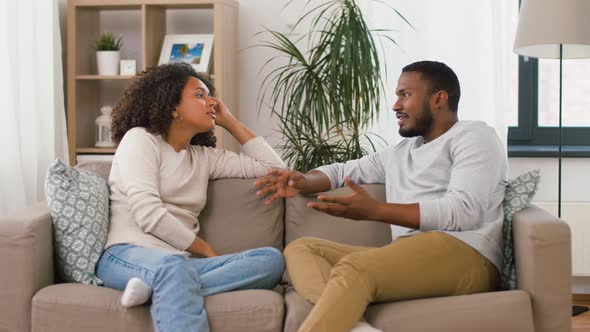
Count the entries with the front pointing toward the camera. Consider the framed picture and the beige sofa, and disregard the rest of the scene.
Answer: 2

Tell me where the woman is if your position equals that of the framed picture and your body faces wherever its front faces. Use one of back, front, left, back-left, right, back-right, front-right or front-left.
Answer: front

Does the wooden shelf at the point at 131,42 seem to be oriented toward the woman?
yes

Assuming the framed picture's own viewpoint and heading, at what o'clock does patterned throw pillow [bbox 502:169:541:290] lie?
The patterned throw pillow is roughly at 11 o'clock from the framed picture.

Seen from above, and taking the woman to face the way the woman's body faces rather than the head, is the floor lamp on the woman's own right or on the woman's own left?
on the woman's own left

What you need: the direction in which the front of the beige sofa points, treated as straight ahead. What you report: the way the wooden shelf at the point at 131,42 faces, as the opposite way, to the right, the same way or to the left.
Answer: the same way

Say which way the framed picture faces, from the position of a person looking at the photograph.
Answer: facing the viewer

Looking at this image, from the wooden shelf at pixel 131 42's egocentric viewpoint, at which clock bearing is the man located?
The man is roughly at 11 o'clock from the wooden shelf.

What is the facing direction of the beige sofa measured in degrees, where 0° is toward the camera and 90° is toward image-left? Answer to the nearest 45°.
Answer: approximately 0°

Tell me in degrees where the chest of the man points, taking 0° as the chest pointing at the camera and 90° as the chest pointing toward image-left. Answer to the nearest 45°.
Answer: approximately 45°

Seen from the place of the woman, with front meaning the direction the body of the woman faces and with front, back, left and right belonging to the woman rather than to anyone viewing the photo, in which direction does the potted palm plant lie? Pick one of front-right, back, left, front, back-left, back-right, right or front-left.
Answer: left

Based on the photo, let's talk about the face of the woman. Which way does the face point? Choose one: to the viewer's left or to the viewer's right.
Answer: to the viewer's right
